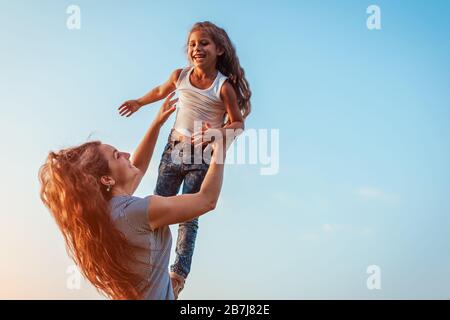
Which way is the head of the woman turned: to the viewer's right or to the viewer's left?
to the viewer's right

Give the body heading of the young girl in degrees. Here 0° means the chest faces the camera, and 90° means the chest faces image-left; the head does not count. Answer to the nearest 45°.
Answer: approximately 45°
